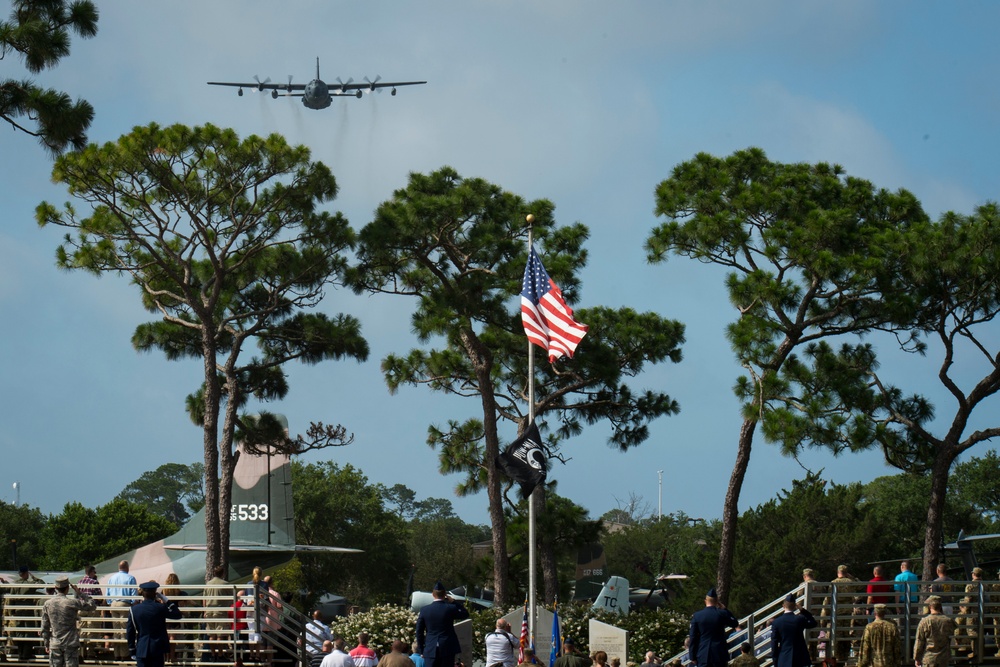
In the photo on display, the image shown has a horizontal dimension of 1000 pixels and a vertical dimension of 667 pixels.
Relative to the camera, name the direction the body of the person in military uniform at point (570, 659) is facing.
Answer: away from the camera

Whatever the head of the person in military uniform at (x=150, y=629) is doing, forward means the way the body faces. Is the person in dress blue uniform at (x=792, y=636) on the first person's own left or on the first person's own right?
on the first person's own right

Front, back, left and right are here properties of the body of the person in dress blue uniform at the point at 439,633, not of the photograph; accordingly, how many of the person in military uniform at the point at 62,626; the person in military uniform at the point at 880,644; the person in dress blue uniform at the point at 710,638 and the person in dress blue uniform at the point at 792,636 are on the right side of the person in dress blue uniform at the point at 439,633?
3

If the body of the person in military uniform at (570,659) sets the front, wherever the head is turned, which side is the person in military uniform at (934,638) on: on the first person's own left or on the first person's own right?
on the first person's own right

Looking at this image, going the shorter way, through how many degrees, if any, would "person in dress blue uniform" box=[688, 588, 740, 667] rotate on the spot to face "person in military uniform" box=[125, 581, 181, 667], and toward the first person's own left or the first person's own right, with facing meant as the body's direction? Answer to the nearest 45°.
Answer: approximately 90° to the first person's own left

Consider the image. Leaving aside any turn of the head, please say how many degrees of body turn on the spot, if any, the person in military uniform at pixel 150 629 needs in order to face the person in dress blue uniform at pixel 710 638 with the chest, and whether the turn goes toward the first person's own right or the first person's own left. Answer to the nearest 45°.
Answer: approximately 90° to the first person's own right

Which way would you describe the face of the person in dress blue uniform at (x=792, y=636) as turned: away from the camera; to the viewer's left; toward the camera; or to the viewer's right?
away from the camera

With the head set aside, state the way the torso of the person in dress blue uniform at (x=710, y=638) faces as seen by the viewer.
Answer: away from the camera
